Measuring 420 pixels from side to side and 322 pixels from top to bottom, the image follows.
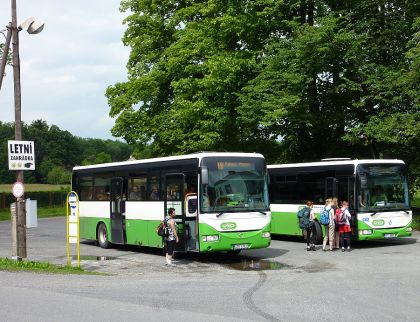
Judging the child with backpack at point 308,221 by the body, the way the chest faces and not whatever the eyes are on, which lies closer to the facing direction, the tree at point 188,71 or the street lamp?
the tree

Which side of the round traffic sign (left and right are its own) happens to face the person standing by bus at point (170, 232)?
left

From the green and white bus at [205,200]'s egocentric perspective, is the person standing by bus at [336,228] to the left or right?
on its left

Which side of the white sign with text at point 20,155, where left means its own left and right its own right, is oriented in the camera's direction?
front

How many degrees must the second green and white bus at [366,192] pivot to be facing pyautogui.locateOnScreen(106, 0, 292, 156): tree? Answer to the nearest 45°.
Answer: approximately 180°

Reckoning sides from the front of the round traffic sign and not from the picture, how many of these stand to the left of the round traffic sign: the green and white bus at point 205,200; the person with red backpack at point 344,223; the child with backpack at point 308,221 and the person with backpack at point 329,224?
4

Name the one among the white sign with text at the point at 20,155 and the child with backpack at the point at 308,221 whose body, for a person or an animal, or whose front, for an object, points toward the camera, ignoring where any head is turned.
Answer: the white sign with text

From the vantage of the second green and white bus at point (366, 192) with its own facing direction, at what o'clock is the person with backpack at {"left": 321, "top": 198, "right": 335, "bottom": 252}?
The person with backpack is roughly at 1 o'clock from the second green and white bus.

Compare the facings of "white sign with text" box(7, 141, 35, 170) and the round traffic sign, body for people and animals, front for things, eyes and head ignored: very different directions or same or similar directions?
same or similar directions

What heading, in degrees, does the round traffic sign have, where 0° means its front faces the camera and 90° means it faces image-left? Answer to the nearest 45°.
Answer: approximately 0°

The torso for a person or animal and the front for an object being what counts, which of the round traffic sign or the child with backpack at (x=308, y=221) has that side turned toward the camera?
the round traffic sign

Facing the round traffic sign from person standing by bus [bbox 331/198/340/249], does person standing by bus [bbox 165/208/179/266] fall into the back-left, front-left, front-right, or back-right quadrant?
front-left

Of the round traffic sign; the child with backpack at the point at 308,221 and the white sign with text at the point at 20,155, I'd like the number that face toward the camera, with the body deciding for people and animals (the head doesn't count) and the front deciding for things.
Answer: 2

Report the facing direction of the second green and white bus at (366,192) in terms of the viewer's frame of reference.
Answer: facing the viewer and to the right of the viewer

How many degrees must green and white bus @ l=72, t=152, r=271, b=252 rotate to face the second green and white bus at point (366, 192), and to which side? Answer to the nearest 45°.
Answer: approximately 90° to its left

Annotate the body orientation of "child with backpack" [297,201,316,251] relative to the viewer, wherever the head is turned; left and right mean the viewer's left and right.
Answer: facing away from the viewer and to the right of the viewer

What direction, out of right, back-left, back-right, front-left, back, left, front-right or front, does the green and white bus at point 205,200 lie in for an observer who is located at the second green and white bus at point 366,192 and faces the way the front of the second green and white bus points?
right
